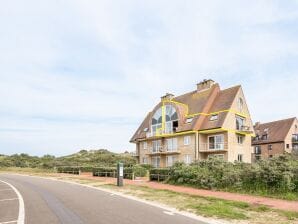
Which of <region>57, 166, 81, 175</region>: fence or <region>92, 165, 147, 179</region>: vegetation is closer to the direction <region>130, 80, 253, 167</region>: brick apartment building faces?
the vegetation

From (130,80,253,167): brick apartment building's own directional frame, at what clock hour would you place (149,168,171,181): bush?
The bush is roughly at 11 o'clock from the brick apartment building.

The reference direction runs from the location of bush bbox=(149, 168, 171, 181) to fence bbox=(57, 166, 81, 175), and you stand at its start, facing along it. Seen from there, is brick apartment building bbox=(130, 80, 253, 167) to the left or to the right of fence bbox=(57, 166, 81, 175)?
right

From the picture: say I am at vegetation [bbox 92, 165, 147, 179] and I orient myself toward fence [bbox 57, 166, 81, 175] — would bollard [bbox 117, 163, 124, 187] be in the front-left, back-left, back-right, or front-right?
back-left

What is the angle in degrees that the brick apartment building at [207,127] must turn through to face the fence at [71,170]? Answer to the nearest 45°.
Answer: approximately 45° to its right

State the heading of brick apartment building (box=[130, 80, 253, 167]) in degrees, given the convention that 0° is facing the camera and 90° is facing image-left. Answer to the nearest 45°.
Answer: approximately 45°
